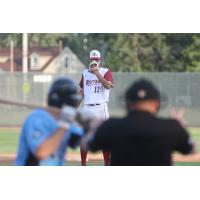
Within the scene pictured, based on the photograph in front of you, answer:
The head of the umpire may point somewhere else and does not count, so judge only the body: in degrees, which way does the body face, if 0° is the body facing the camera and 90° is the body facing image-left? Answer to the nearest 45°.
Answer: approximately 180°

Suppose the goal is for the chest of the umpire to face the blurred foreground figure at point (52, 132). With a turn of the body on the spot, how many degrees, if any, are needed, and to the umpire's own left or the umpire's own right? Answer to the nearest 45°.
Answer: approximately 90° to the umpire's own left
